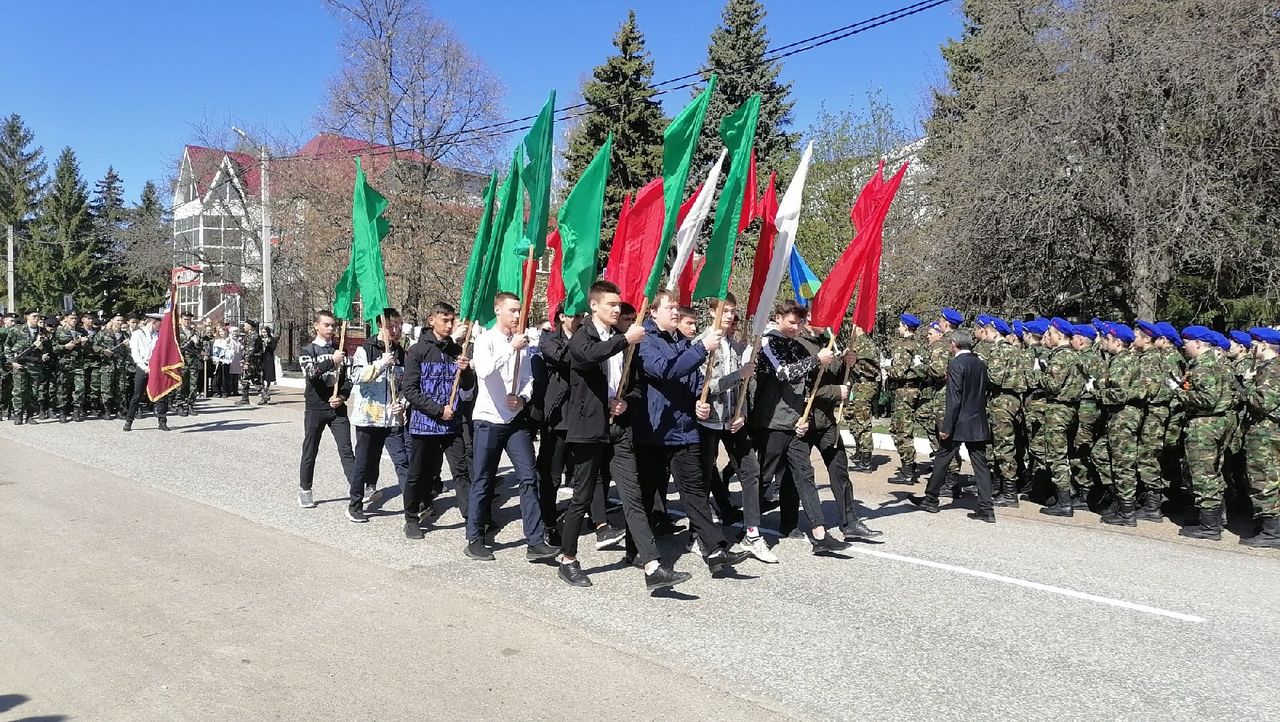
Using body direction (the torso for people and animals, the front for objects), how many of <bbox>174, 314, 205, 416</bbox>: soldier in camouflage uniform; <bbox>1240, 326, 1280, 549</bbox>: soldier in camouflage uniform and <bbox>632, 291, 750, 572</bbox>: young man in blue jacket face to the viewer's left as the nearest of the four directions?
1

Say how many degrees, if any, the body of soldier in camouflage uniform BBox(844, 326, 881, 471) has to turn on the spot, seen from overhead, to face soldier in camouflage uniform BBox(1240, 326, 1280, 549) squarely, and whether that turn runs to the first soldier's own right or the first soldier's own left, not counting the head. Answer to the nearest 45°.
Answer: approximately 135° to the first soldier's own left

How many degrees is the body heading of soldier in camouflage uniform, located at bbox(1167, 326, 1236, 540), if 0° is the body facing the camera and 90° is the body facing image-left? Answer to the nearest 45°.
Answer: approximately 90°

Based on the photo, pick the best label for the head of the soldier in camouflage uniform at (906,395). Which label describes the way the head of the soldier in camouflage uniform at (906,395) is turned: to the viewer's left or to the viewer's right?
to the viewer's left

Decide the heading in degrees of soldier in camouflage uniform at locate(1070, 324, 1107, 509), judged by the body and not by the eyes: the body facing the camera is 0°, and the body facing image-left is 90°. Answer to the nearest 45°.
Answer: approximately 90°

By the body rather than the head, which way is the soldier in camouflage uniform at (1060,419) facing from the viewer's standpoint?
to the viewer's left

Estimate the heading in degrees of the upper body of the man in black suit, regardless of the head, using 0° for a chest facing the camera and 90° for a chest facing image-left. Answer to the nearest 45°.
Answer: approximately 135°
